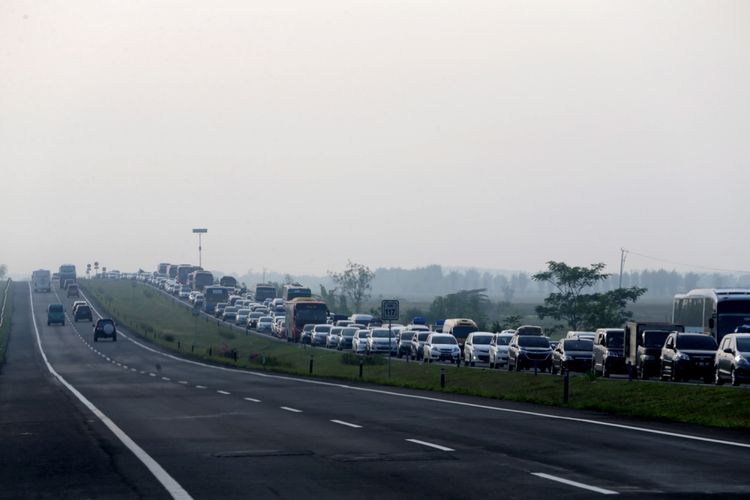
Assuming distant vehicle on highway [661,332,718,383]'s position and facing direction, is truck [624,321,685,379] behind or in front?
behind

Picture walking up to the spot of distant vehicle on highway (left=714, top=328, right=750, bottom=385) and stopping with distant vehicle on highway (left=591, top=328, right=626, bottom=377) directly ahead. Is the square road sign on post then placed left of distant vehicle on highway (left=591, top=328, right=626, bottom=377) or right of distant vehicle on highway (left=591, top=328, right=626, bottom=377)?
left

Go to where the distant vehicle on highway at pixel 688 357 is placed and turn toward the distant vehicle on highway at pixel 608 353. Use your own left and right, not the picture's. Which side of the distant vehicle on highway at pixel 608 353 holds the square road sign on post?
left

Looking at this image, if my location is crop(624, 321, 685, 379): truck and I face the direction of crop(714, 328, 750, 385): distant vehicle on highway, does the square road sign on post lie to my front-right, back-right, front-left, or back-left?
back-right

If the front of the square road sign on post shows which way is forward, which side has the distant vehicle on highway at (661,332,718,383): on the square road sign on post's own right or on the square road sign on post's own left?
on the square road sign on post's own left
